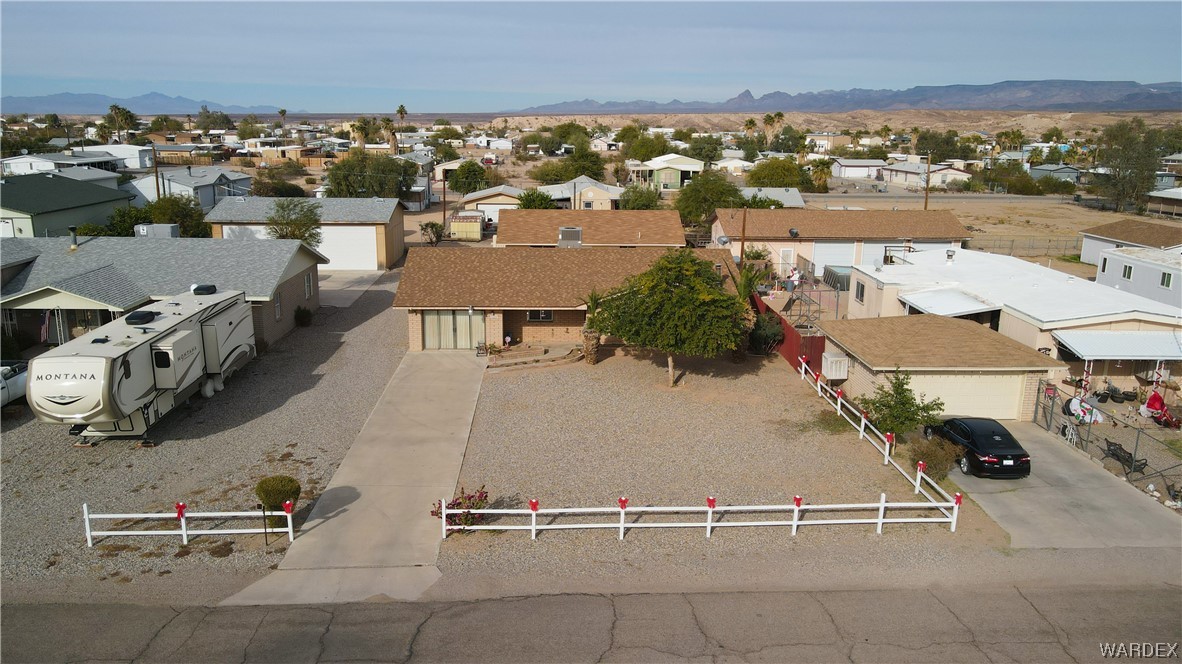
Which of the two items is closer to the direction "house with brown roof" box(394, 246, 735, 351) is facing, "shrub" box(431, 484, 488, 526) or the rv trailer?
the shrub

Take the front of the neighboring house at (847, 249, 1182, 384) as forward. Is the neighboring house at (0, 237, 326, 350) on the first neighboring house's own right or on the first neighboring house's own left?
on the first neighboring house's own right

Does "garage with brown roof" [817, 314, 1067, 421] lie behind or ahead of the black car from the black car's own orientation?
ahead

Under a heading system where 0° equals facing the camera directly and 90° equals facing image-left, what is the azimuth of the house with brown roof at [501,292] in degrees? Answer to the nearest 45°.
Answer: approximately 0°

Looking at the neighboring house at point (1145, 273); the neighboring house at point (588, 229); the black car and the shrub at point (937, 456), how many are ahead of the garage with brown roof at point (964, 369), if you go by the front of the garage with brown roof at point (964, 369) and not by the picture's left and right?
2

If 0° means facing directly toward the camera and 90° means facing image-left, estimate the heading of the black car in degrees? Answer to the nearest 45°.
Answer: approximately 135°

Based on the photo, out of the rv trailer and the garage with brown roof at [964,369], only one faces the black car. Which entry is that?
the garage with brown roof

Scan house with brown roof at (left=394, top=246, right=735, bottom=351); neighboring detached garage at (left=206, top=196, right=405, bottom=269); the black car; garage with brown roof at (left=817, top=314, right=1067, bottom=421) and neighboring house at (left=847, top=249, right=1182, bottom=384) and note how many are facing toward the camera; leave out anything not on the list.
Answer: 4

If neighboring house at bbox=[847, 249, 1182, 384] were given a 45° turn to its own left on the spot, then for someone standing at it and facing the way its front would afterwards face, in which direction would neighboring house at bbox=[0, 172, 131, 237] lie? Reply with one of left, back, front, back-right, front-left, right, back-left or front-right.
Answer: back-right

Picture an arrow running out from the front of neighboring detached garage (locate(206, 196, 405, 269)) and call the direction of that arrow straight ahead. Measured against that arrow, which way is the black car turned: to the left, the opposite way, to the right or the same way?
the opposite way

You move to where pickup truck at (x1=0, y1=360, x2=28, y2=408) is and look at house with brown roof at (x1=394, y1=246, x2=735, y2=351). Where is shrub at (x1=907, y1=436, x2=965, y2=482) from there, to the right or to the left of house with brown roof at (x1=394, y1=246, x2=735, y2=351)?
right

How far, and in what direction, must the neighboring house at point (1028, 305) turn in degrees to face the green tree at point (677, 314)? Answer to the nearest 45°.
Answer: approximately 45° to its right

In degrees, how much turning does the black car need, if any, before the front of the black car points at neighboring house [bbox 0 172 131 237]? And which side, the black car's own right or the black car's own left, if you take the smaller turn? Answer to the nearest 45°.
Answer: approximately 45° to the black car's own left
